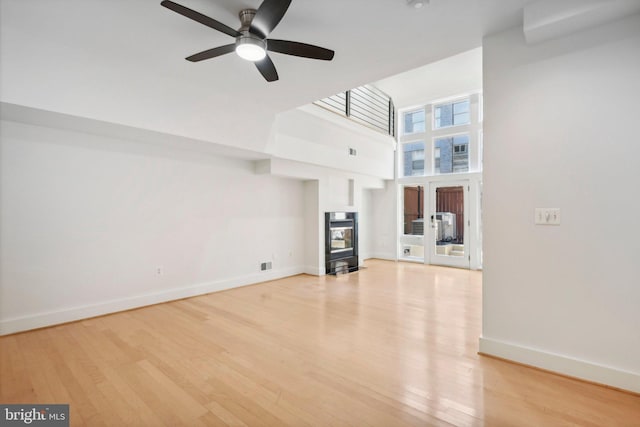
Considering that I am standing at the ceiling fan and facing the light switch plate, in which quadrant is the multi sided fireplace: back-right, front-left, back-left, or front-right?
front-left

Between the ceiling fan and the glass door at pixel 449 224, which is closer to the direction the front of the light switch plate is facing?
the ceiling fan

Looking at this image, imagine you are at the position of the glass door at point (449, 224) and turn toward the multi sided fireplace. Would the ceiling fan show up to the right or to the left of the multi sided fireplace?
left

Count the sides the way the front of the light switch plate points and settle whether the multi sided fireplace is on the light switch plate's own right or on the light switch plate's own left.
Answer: on the light switch plate's own right

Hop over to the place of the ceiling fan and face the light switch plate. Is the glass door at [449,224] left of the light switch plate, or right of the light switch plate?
left

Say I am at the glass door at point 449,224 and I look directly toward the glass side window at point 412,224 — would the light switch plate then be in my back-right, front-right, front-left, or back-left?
back-left

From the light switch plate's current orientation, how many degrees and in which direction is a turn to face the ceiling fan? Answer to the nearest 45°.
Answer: approximately 45° to its right
